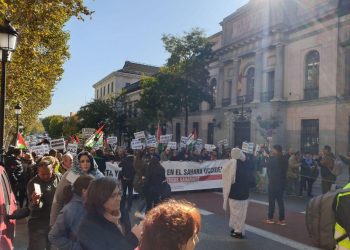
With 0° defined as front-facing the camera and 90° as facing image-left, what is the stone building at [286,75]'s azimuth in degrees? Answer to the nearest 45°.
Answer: approximately 45°

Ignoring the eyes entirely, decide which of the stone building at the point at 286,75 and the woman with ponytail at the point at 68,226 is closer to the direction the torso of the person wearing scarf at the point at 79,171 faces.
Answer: the woman with ponytail

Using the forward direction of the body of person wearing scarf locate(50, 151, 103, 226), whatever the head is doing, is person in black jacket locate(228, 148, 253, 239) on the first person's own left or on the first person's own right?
on the first person's own left

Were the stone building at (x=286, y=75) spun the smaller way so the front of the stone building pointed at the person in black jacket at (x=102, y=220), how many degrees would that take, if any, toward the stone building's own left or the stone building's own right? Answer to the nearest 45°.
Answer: approximately 45° to the stone building's own left
